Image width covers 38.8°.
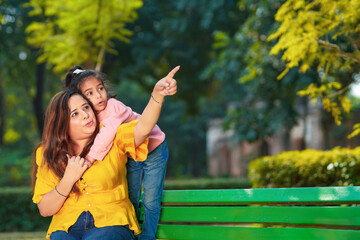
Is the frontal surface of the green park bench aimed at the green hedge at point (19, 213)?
no

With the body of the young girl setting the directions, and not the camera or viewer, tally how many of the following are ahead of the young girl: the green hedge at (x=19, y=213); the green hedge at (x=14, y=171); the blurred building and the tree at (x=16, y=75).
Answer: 0

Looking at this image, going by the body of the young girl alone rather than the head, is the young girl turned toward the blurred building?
no

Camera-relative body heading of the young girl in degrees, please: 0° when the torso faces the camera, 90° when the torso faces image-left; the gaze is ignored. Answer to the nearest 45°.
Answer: approximately 45°

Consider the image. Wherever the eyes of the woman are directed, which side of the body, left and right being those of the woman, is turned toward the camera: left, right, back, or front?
front

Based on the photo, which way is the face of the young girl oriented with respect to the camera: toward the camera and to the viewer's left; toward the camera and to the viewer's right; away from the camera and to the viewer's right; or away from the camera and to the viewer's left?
toward the camera and to the viewer's right

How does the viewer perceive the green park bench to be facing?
facing the viewer

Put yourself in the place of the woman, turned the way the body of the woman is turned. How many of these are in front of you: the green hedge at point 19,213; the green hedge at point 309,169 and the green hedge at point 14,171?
0

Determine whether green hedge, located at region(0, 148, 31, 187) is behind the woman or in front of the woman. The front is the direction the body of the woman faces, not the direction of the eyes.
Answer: behind

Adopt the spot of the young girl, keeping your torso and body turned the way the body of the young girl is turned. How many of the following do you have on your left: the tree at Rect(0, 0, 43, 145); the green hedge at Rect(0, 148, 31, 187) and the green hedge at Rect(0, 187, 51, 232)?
0

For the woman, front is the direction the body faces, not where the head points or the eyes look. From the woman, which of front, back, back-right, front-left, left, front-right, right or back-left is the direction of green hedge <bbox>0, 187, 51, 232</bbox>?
back

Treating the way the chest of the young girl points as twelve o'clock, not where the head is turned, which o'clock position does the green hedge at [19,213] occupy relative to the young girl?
The green hedge is roughly at 4 o'clock from the young girl.

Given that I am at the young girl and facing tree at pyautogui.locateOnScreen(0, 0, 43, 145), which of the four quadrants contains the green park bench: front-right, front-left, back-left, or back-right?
back-right

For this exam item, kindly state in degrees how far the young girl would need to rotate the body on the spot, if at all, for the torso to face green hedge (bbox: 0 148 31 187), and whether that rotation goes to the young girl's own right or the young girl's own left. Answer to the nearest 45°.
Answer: approximately 135° to the young girl's own right

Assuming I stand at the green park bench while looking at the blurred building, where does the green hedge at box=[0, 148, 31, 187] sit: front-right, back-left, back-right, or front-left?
front-left

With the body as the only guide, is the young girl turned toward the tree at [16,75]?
no

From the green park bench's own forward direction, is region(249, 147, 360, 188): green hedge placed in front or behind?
behind

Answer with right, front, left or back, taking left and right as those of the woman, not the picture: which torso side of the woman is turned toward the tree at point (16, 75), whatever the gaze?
back
